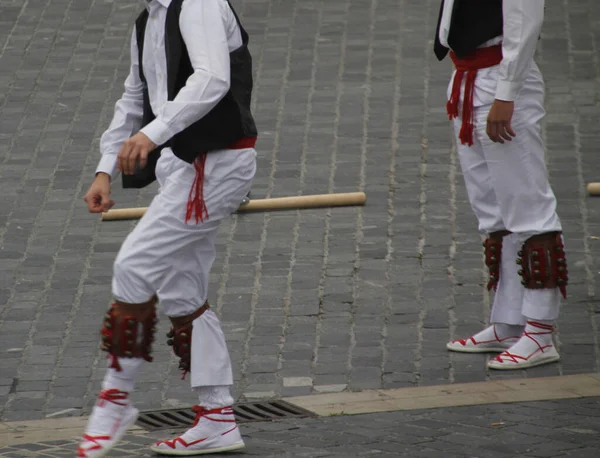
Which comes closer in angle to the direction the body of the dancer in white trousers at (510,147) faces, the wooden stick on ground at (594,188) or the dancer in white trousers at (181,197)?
the dancer in white trousers

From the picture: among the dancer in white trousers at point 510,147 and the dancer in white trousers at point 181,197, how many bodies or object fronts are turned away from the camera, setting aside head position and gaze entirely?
0

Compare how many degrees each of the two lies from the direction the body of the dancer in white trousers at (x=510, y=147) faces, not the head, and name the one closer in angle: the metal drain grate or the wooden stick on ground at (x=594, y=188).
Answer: the metal drain grate

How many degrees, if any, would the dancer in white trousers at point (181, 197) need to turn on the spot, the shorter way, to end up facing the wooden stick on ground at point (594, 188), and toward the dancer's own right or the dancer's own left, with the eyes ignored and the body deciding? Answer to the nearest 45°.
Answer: approximately 180°
